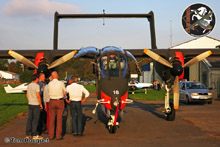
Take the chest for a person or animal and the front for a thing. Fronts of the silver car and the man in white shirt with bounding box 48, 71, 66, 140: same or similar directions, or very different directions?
very different directions

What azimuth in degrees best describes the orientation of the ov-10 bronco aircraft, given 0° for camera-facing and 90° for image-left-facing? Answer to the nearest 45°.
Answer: approximately 0°

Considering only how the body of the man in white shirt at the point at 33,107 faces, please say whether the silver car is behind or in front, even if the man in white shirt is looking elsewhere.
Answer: in front
